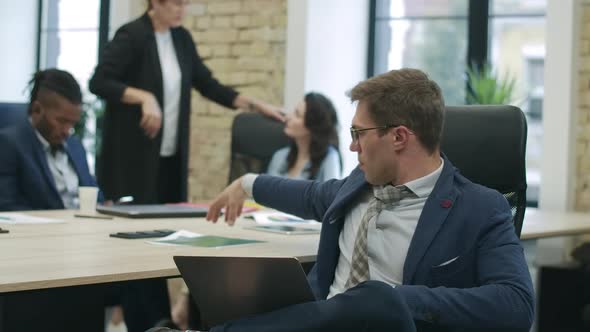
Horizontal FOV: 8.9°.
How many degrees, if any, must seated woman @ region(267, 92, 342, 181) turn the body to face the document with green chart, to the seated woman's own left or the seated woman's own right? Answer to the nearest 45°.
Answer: approximately 45° to the seated woman's own left

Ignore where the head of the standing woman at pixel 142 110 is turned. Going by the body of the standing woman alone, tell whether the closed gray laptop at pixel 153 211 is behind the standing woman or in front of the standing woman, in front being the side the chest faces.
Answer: in front

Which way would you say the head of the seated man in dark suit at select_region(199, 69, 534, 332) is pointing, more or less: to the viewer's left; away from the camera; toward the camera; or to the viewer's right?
to the viewer's left

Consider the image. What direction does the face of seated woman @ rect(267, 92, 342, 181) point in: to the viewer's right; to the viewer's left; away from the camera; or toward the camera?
to the viewer's left

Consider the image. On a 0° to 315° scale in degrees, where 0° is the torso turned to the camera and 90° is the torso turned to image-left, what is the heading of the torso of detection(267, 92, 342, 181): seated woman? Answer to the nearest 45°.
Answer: approximately 45°

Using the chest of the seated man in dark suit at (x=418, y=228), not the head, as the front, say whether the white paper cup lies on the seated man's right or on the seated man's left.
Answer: on the seated man's right

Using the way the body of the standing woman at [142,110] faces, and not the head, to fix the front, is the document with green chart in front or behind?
in front

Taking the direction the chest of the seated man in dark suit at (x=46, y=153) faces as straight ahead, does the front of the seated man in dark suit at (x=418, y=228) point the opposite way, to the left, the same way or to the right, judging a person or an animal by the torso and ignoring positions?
to the right

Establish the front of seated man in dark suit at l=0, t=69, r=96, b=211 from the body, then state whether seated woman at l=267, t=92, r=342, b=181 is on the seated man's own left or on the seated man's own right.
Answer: on the seated man's own left
